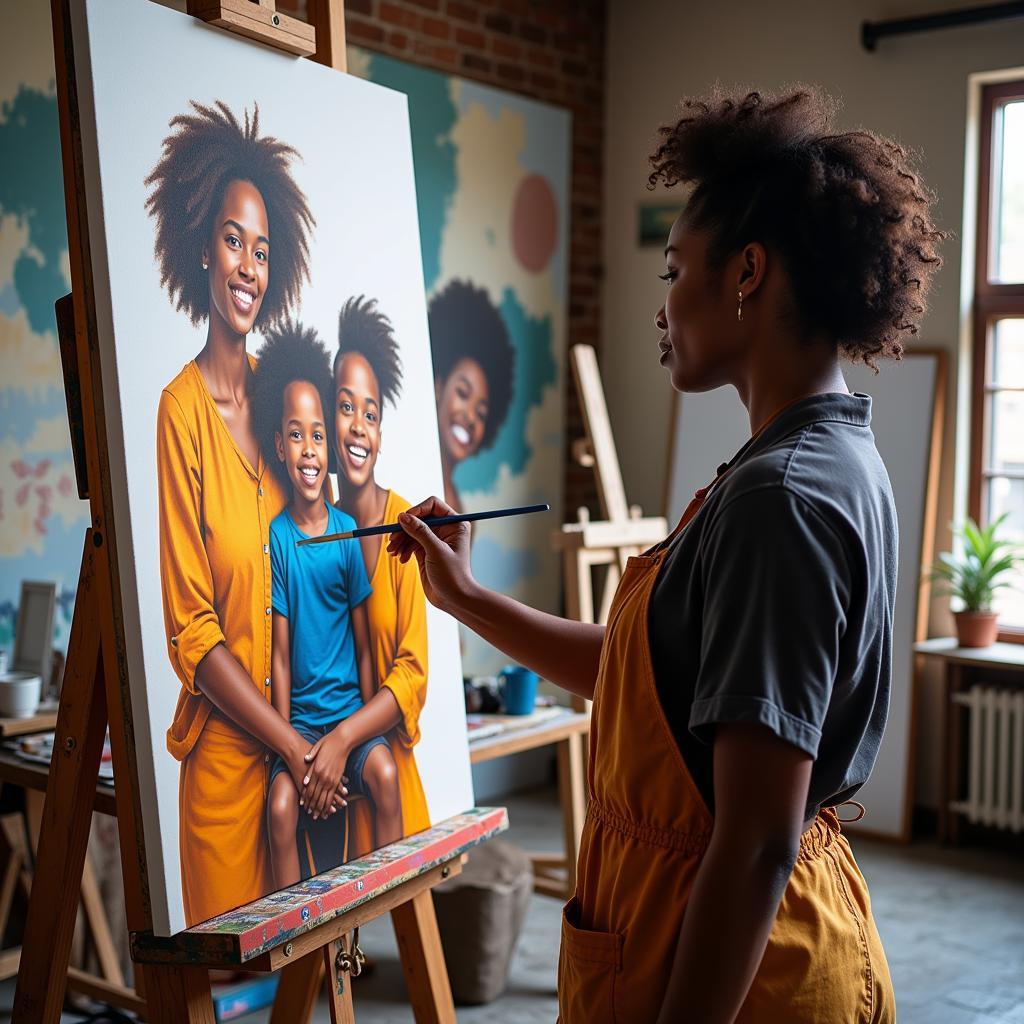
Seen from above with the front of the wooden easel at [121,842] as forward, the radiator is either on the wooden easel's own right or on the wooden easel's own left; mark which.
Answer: on the wooden easel's own left

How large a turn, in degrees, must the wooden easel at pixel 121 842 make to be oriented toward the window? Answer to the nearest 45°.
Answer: approximately 90° to its left

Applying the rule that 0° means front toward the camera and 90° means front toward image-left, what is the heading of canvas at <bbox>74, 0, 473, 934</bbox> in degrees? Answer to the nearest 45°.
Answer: approximately 315°

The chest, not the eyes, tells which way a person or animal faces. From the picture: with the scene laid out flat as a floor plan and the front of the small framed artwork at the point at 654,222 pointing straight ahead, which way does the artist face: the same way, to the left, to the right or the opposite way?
to the right

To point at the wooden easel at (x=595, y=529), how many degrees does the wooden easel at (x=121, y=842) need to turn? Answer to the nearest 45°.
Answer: approximately 90° to its left

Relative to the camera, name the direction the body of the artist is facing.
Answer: to the viewer's left

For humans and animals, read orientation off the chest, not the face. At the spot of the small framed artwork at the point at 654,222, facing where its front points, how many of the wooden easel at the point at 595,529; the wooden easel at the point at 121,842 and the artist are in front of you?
3

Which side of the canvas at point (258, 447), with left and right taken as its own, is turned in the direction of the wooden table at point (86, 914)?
back
